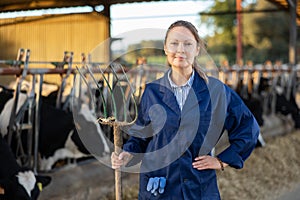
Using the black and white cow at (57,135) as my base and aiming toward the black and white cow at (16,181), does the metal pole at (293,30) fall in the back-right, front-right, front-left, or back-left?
back-left

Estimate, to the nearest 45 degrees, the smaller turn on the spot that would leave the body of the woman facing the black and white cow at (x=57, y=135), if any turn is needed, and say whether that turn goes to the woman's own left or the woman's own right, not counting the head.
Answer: approximately 135° to the woman's own right

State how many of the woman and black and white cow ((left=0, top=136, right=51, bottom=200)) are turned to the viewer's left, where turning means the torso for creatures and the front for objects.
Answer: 0

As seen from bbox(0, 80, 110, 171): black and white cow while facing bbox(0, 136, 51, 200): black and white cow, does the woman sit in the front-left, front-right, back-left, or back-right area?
front-left

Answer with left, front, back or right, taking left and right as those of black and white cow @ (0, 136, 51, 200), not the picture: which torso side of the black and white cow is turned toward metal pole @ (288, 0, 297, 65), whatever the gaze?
left

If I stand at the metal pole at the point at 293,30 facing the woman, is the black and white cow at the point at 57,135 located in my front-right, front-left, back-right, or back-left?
front-right

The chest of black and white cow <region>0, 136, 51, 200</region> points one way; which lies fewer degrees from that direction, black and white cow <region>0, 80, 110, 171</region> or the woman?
the woman

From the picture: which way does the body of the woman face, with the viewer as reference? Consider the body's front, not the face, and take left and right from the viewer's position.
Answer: facing the viewer

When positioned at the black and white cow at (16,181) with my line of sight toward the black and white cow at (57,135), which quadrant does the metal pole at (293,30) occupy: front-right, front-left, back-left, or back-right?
front-right
